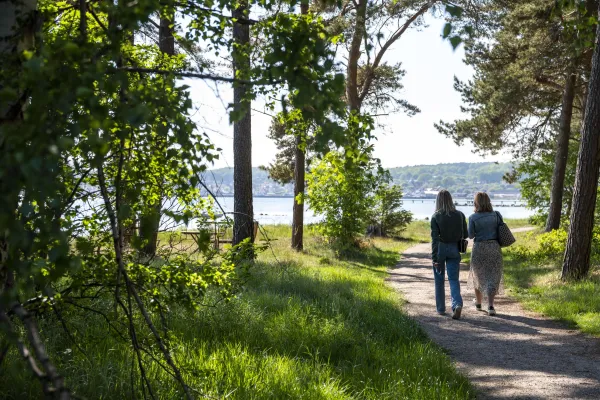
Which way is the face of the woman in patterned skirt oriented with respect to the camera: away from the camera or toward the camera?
away from the camera

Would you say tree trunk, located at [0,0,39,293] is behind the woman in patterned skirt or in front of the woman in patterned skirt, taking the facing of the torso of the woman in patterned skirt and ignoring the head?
behind

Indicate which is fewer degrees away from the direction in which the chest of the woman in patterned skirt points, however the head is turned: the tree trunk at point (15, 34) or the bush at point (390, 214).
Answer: the bush

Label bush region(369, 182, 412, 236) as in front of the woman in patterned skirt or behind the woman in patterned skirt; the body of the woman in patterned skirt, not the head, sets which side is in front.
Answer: in front

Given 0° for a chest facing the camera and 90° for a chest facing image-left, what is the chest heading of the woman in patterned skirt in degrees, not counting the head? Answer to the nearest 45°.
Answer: approximately 180°
